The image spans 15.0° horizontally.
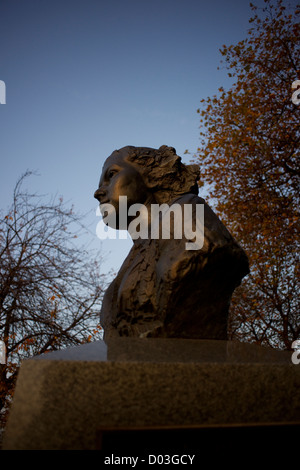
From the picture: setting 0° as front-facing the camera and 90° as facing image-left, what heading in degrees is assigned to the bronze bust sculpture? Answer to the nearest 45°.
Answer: approximately 90°
